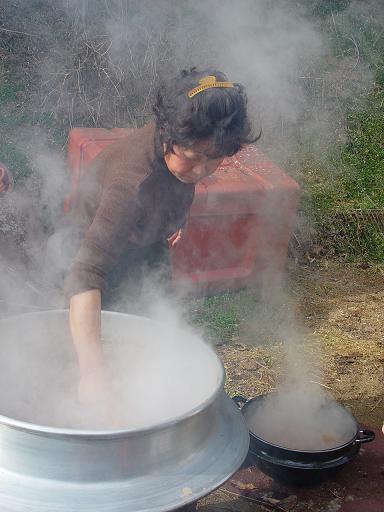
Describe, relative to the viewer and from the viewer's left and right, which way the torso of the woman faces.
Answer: facing the viewer and to the right of the viewer

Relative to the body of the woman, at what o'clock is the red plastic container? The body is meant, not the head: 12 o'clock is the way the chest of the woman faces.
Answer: The red plastic container is roughly at 8 o'clock from the woman.

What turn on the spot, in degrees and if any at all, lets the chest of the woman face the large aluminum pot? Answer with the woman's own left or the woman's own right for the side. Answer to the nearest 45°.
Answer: approximately 45° to the woman's own right
